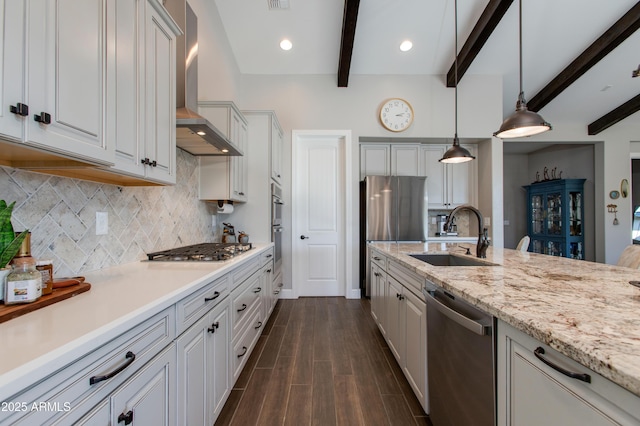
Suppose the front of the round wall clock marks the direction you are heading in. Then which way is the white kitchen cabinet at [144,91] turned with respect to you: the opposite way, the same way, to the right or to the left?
to the left

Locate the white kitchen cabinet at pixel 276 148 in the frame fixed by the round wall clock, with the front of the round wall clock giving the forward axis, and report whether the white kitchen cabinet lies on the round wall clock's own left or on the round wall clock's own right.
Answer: on the round wall clock's own right

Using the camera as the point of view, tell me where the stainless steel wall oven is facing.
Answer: facing to the right of the viewer

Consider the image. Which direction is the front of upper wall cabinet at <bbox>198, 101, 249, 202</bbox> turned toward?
to the viewer's right

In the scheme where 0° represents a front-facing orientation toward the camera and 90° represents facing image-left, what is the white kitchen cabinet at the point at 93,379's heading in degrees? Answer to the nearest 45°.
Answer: approximately 315°

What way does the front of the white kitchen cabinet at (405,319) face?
to the viewer's left

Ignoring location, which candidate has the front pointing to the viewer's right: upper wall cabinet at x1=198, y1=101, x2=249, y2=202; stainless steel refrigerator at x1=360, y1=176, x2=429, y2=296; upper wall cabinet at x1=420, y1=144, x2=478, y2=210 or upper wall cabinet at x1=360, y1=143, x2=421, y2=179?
upper wall cabinet at x1=198, y1=101, x2=249, y2=202

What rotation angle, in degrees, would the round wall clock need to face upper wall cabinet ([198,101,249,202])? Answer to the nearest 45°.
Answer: approximately 45° to its right

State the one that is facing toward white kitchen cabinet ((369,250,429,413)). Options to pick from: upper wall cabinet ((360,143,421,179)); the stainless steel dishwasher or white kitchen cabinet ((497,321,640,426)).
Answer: the upper wall cabinet

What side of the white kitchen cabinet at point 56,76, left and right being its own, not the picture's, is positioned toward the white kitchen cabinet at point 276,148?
left
